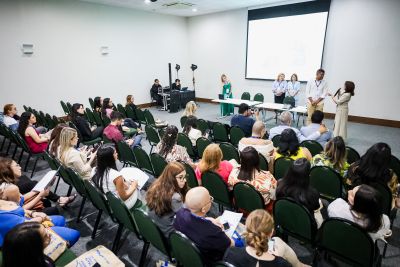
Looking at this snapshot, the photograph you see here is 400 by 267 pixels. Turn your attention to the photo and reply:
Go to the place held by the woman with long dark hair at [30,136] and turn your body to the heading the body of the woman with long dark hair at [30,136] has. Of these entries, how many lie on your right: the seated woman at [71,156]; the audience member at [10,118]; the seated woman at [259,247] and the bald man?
3

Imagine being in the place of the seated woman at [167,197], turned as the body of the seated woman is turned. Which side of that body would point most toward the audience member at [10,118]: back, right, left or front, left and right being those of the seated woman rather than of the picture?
left

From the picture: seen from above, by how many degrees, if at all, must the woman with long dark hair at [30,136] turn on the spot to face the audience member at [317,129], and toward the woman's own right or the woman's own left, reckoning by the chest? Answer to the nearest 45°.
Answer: approximately 45° to the woman's own right

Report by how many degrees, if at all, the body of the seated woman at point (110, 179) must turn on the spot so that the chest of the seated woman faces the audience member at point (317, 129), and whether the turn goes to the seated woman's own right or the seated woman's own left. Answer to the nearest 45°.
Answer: approximately 45° to the seated woman's own right

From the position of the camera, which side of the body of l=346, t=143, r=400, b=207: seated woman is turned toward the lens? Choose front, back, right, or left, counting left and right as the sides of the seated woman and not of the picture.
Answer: back

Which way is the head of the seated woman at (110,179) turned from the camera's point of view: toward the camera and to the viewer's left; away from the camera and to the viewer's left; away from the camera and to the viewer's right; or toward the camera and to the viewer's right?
away from the camera and to the viewer's right

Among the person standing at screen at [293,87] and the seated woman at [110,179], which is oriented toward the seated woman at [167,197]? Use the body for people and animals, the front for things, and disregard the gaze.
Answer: the person standing at screen

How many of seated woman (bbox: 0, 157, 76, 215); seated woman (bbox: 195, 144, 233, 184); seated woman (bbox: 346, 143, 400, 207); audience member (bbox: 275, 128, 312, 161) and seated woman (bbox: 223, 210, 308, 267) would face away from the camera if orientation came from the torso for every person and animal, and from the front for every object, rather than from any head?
4

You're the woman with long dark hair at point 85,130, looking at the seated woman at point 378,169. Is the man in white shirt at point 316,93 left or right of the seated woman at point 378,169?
left

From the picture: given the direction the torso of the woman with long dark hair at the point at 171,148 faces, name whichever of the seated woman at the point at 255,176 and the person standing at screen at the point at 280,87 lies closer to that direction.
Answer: the person standing at screen

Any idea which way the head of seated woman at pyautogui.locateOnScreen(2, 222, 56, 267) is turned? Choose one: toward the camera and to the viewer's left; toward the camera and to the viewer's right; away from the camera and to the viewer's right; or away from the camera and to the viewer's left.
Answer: away from the camera and to the viewer's right

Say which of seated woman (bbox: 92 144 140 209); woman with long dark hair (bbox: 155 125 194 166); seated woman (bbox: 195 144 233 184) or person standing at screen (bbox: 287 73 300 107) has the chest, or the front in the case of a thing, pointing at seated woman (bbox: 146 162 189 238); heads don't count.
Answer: the person standing at screen

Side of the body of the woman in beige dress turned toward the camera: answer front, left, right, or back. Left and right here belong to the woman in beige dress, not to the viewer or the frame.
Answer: left

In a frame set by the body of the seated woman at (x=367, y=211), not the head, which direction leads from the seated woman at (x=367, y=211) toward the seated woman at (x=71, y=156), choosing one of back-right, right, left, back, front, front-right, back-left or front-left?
front-left

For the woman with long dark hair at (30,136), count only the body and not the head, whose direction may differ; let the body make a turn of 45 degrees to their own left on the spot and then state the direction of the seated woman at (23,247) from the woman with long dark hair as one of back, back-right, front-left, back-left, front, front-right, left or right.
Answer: back-right

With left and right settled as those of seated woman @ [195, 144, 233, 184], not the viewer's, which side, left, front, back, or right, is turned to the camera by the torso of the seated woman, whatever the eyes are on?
back

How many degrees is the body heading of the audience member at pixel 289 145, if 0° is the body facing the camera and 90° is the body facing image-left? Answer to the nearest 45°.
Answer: approximately 180°

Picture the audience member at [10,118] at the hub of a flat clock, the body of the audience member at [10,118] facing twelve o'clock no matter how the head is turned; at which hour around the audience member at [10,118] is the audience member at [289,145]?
the audience member at [289,145] is roughly at 2 o'clock from the audience member at [10,118].

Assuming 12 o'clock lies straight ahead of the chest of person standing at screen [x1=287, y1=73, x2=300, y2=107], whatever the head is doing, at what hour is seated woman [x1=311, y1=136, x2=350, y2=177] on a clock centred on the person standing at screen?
The seated woman is roughly at 12 o'clock from the person standing at screen.

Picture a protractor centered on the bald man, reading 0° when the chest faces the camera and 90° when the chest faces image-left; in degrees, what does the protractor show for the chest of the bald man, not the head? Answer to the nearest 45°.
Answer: approximately 225°
